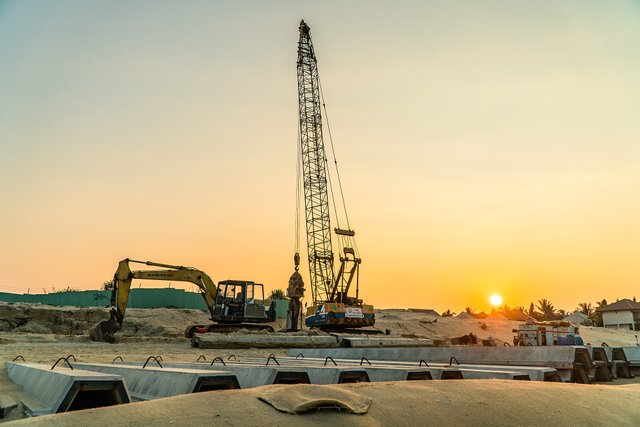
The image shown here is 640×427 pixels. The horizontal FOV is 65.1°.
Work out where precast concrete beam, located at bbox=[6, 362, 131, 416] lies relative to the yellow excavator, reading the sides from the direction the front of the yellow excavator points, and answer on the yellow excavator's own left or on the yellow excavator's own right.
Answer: on the yellow excavator's own left

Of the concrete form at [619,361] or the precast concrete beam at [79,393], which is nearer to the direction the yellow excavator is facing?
the precast concrete beam

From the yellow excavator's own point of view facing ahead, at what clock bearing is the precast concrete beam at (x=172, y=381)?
The precast concrete beam is roughly at 9 o'clock from the yellow excavator.

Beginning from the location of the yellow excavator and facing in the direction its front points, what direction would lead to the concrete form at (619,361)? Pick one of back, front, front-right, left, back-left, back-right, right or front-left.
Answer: back-left

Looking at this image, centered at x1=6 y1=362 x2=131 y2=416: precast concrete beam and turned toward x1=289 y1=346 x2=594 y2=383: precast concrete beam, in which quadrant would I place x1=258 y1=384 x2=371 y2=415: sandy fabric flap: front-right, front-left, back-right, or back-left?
front-right

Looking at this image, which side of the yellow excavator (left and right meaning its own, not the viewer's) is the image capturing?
left

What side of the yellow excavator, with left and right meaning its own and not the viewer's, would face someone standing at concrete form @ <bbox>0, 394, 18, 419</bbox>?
left

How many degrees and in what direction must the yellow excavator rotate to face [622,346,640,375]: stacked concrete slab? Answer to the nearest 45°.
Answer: approximately 135° to its left

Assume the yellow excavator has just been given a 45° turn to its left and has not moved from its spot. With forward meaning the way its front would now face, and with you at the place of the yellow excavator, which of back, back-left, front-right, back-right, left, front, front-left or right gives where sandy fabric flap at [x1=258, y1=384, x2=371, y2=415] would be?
front-left

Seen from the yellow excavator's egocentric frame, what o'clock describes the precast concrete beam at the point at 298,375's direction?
The precast concrete beam is roughly at 9 o'clock from the yellow excavator.
